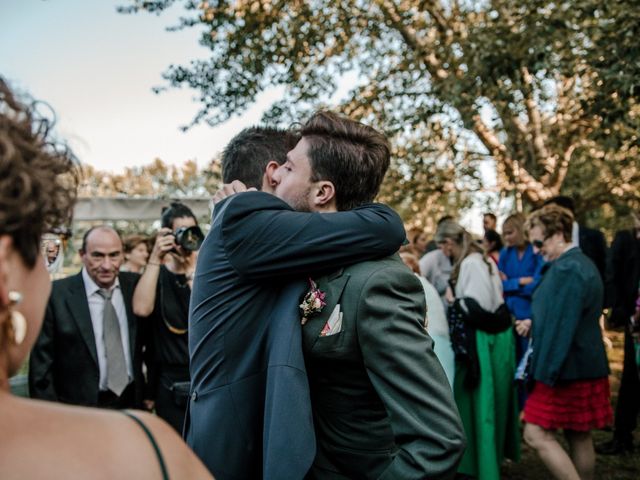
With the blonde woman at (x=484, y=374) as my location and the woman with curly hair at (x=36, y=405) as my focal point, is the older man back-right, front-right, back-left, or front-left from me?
front-right

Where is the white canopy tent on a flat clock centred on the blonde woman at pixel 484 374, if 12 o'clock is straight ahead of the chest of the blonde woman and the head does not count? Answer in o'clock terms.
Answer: The white canopy tent is roughly at 1 o'clock from the blonde woman.

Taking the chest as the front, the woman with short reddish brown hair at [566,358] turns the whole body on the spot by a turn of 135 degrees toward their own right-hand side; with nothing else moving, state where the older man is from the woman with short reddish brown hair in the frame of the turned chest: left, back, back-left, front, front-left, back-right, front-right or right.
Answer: back

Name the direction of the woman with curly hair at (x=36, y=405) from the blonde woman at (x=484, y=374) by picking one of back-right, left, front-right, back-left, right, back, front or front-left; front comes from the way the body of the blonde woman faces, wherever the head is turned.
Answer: left

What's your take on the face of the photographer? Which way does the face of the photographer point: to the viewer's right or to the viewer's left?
to the viewer's right

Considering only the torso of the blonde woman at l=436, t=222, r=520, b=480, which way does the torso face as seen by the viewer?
to the viewer's left

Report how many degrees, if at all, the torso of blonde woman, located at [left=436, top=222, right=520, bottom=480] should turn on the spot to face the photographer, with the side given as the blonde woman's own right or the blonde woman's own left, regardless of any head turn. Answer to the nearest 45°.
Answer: approximately 45° to the blonde woman's own left

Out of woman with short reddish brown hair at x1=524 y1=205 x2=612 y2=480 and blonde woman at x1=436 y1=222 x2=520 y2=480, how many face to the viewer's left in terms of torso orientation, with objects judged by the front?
2

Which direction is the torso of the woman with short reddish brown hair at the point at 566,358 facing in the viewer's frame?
to the viewer's left
